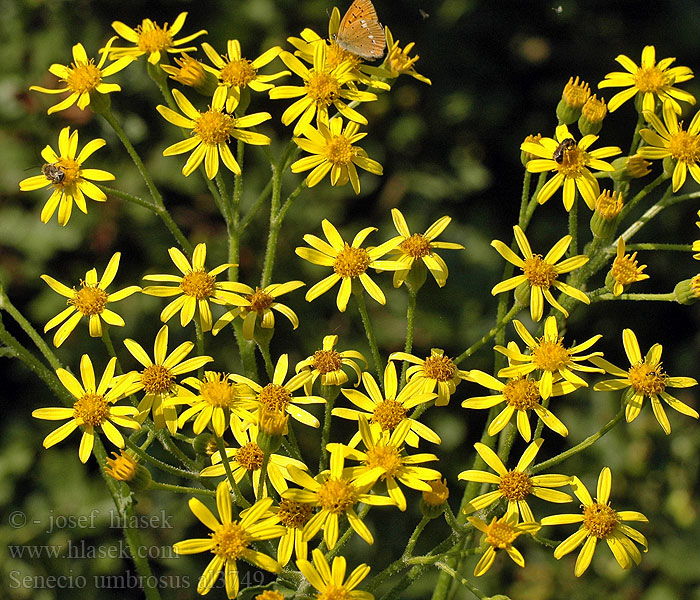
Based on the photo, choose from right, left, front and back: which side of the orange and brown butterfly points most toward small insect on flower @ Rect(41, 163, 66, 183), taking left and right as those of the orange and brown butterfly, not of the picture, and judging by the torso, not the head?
front

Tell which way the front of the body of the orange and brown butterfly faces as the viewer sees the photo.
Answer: to the viewer's left

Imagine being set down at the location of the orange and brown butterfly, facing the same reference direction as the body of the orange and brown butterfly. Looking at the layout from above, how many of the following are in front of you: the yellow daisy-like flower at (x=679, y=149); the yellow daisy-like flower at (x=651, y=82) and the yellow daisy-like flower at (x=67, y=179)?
1

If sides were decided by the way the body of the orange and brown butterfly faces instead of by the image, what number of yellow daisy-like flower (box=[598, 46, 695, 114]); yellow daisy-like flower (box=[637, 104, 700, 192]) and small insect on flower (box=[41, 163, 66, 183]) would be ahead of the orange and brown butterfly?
1
